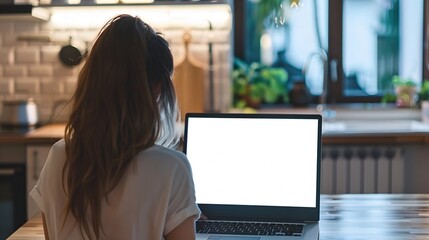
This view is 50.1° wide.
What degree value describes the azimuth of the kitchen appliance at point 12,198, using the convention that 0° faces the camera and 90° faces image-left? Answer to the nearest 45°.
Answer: approximately 0°

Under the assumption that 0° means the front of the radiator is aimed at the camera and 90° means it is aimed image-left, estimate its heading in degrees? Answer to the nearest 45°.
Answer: approximately 0°

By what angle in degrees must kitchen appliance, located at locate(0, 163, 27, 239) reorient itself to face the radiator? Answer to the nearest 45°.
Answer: approximately 90° to its left

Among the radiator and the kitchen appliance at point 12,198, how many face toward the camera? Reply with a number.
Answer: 2

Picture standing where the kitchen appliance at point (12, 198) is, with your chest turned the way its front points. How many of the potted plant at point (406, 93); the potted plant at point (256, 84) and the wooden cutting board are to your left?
3

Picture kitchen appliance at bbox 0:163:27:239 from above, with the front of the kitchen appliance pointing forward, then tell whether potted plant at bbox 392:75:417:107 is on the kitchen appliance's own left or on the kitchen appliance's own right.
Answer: on the kitchen appliance's own left

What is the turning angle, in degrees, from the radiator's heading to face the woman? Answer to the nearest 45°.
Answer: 0° — it already faces them

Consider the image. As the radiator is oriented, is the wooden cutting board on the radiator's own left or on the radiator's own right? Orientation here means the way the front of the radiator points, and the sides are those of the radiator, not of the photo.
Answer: on the radiator's own right

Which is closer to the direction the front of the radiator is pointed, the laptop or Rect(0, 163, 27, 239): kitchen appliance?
the laptop

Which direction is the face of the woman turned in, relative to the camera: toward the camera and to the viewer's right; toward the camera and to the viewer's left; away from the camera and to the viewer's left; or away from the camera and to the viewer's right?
away from the camera and to the viewer's right

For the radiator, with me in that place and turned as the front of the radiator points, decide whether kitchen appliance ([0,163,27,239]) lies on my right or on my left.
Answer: on my right

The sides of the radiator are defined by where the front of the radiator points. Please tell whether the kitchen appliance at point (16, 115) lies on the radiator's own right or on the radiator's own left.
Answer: on the radiator's own right
